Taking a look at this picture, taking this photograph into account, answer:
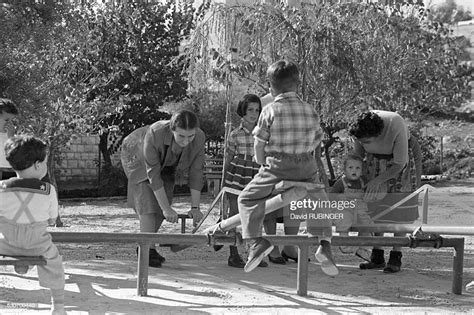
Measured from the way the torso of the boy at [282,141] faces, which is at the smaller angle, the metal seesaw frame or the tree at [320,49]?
the tree

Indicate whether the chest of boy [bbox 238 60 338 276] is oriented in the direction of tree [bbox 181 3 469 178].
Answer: yes

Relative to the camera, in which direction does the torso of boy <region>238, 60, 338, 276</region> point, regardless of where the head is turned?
away from the camera
